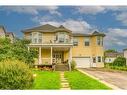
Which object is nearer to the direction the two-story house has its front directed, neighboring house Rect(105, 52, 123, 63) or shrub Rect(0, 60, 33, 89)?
the shrub

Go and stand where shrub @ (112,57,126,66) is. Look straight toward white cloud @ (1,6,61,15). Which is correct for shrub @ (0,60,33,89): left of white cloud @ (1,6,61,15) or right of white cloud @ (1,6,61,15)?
left

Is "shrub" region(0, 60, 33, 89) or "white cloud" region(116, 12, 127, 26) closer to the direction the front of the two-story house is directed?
the shrub

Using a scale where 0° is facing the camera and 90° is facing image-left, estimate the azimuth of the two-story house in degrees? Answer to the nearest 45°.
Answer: approximately 0°

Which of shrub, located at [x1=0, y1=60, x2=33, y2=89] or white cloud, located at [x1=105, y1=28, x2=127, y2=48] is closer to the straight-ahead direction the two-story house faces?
the shrub

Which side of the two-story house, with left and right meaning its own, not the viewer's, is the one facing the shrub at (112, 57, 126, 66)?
left

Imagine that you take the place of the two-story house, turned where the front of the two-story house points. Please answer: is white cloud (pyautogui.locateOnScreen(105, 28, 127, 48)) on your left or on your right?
on your left
